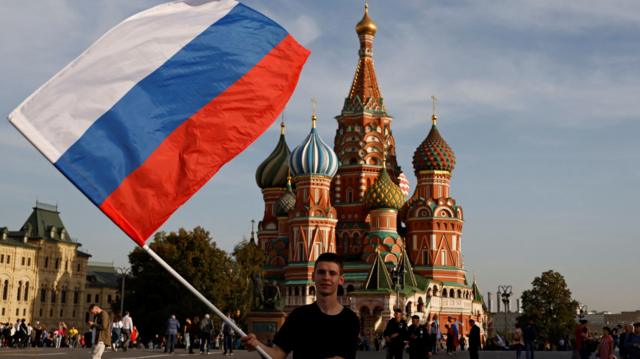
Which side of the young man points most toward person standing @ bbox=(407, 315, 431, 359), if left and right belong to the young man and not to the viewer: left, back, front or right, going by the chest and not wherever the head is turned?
back

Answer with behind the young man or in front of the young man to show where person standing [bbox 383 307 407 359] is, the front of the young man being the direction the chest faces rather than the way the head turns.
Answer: behind

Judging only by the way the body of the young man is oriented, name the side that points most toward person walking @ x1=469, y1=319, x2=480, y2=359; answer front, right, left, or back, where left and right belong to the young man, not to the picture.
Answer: back

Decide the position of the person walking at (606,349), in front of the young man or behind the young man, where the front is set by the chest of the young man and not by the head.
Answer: behind

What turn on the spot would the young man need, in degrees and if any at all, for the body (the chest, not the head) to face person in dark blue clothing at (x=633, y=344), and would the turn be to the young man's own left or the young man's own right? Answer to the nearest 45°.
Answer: approximately 135° to the young man's own left

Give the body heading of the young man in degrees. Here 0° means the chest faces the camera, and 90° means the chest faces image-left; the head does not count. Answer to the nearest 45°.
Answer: approximately 0°

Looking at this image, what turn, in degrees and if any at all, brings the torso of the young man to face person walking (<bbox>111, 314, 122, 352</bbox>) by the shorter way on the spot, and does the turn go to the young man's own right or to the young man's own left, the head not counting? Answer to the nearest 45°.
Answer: approximately 180°
